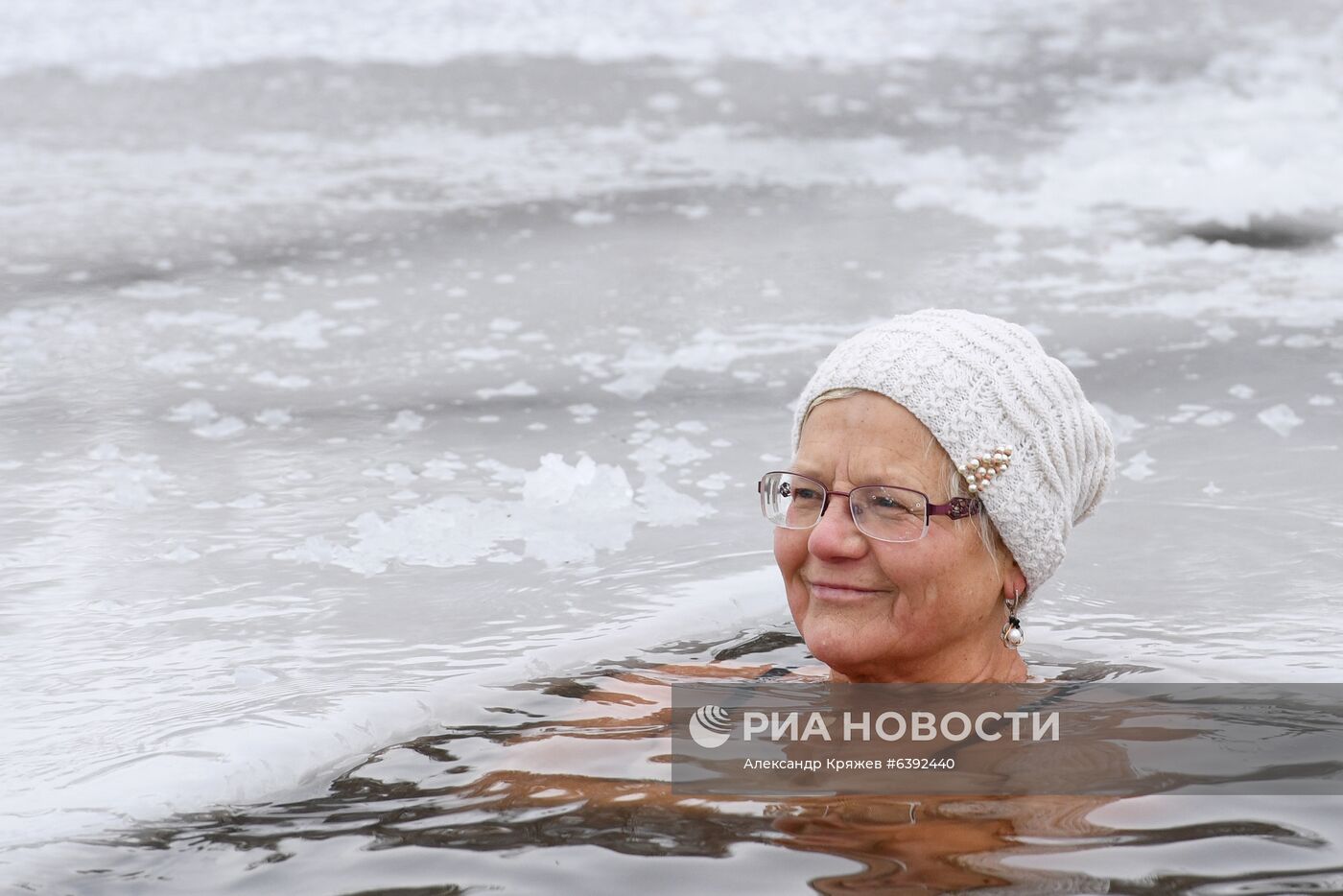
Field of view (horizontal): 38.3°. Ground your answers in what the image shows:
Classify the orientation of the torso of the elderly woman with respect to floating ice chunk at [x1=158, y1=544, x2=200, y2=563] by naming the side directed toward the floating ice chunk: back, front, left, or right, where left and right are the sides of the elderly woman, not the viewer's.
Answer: right

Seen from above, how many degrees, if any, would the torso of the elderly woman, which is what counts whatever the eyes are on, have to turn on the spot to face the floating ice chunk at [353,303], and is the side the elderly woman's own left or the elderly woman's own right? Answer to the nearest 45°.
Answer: approximately 90° to the elderly woman's own right

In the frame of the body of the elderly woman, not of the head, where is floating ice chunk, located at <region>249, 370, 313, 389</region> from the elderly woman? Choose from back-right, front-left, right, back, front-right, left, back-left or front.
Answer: right

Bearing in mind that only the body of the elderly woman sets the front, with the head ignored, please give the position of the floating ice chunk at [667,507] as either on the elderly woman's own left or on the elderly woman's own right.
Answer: on the elderly woman's own right

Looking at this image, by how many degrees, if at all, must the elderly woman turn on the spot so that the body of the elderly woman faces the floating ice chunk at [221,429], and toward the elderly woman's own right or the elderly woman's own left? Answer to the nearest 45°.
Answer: approximately 90° to the elderly woman's own right

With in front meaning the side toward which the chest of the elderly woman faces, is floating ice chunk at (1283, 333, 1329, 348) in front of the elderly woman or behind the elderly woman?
behind

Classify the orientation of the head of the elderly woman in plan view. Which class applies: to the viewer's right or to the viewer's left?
to the viewer's left

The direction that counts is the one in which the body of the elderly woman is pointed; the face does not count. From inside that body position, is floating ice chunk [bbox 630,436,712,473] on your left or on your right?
on your right

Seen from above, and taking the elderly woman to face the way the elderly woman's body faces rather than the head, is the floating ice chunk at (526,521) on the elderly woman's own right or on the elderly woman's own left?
on the elderly woman's own right

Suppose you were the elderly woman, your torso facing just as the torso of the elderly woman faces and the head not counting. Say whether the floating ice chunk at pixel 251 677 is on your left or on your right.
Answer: on your right

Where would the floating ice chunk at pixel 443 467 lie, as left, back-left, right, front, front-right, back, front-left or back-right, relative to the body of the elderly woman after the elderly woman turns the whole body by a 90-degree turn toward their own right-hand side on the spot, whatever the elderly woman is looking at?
front

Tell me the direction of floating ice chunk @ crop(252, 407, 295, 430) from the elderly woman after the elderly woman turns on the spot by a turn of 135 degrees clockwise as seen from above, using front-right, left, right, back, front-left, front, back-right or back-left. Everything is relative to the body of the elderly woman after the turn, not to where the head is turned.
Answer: front-left

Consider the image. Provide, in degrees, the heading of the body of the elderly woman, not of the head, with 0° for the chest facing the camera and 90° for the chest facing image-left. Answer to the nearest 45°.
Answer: approximately 45°
